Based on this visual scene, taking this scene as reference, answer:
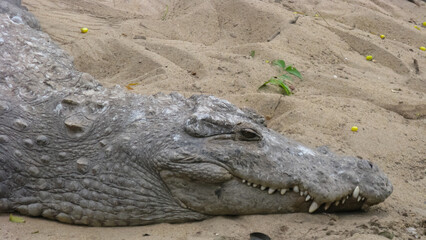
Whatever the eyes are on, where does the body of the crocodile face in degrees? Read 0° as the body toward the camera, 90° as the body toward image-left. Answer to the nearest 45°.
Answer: approximately 270°

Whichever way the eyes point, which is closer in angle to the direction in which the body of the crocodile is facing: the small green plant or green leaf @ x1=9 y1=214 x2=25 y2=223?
the small green plant

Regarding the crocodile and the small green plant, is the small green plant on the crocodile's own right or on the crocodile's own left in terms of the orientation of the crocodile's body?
on the crocodile's own left
